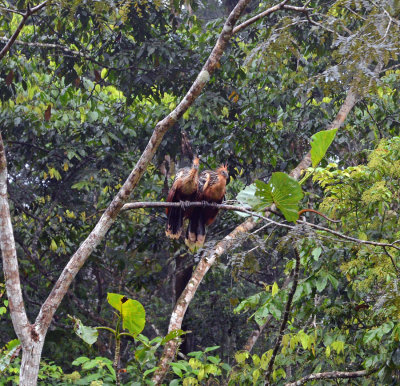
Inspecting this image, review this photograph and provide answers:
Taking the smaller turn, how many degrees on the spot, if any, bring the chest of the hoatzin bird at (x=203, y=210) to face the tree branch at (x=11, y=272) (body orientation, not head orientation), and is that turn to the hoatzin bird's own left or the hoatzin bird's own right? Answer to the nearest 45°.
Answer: approximately 135° to the hoatzin bird's own right
